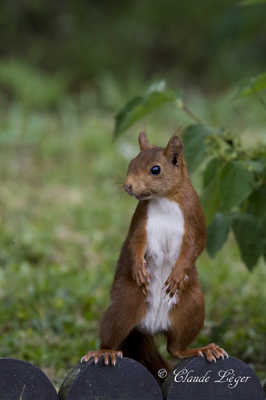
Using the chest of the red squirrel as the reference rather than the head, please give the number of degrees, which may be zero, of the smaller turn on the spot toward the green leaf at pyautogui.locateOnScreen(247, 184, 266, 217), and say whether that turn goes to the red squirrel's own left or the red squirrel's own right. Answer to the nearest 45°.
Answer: approximately 135° to the red squirrel's own left

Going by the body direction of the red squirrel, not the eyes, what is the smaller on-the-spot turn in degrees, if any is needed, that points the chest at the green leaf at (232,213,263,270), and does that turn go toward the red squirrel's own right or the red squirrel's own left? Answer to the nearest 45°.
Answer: approximately 135° to the red squirrel's own left

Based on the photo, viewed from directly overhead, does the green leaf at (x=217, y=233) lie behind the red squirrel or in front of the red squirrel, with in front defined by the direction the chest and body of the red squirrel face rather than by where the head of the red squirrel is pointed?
behind

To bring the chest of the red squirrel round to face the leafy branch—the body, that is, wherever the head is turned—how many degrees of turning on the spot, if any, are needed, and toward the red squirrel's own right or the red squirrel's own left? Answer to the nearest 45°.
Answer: approximately 135° to the red squirrel's own left

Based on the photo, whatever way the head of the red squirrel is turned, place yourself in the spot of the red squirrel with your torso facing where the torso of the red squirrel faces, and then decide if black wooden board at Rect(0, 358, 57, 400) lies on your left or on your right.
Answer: on your right

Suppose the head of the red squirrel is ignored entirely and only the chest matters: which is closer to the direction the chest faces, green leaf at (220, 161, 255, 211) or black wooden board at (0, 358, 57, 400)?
the black wooden board

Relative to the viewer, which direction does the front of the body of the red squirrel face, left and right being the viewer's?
facing the viewer

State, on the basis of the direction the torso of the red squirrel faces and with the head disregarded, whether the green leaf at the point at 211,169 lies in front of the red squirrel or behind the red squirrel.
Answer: behind

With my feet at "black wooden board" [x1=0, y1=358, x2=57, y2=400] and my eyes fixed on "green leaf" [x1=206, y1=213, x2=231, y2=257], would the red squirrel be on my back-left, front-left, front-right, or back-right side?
front-right
